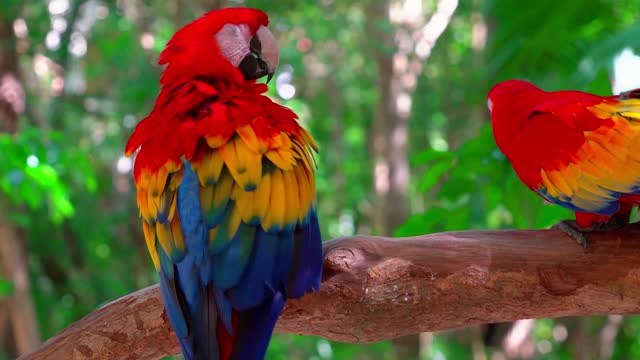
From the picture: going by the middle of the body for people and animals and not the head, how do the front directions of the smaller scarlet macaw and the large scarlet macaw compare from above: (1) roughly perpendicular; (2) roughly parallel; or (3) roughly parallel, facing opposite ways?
roughly perpendicular

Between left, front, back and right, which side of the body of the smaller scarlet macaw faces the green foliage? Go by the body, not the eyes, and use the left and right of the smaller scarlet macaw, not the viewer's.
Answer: front

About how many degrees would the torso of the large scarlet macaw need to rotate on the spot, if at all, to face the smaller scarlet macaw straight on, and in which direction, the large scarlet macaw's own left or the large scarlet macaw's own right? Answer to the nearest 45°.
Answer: approximately 45° to the large scarlet macaw's own right

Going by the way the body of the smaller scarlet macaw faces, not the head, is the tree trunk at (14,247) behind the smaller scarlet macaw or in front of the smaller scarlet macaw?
in front

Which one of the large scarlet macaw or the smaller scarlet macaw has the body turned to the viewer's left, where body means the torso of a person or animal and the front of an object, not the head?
the smaller scarlet macaw

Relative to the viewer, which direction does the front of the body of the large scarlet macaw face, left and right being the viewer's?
facing away from the viewer and to the right of the viewer

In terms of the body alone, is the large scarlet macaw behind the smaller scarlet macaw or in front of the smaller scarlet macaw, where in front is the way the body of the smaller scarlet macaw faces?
in front

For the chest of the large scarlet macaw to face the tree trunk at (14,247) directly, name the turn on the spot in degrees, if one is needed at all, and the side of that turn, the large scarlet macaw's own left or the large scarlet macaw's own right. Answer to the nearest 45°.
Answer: approximately 90° to the large scarlet macaw's own left

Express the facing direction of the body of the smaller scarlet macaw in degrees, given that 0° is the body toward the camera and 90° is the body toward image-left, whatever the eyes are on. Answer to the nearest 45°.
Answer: approximately 90°

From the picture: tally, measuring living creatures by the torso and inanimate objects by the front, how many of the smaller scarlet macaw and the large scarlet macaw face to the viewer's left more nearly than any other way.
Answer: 1
